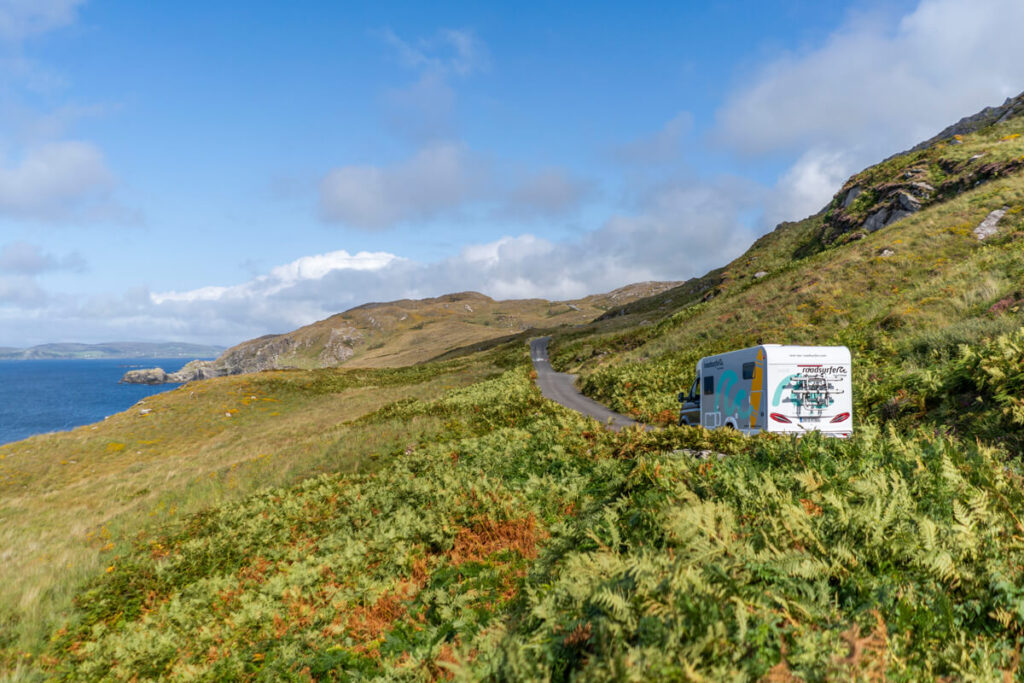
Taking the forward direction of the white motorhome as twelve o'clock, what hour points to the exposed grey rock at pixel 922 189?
The exposed grey rock is roughly at 2 o'clock from the white motorhome.

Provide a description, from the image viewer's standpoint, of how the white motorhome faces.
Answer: facing away from the viewer and to the left of the viewer

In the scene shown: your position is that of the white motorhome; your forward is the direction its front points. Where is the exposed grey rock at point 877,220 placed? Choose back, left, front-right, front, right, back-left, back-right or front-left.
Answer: front-right

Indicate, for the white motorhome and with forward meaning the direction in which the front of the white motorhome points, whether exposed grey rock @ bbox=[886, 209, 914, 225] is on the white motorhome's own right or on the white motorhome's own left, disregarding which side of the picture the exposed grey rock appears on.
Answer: on the white motorhome's own right

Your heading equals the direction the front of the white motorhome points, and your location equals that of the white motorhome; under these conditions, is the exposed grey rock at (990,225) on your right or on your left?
on your right

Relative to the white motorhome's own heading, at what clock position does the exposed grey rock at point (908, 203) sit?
The exposed grey rock is roughly at 2 o'clock from the white motorhome.
